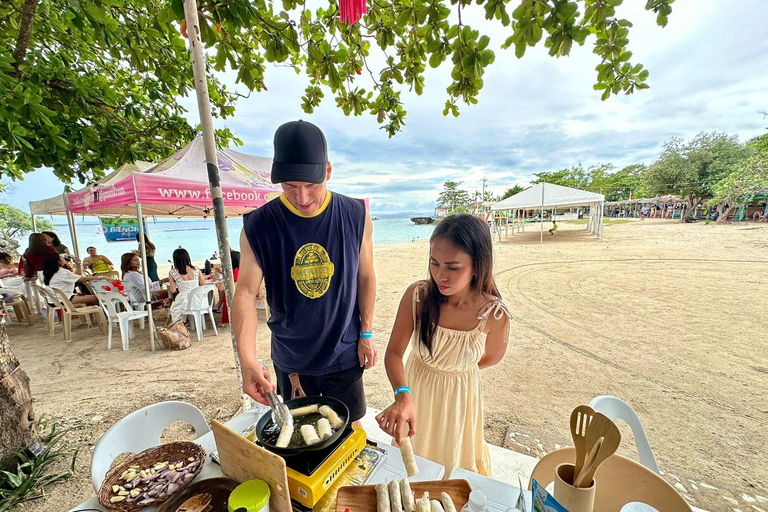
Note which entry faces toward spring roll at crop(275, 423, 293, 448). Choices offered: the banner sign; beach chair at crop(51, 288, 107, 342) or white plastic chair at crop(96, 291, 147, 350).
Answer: the banner sign

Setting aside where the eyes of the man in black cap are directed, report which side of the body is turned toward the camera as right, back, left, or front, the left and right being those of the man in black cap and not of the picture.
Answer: front

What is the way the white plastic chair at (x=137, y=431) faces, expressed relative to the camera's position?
facing the viewer and to the right of the viewer

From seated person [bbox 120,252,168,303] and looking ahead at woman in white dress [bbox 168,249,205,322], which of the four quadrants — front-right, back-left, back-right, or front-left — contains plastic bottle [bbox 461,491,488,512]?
front-right

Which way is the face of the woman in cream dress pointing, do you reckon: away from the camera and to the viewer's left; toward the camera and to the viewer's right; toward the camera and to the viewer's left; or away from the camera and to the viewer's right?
toward the camera and to the viewer's left

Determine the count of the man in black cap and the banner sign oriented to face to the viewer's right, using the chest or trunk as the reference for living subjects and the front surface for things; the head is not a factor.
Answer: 0

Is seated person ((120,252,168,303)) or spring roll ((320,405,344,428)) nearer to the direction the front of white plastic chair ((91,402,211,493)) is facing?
the spring roll

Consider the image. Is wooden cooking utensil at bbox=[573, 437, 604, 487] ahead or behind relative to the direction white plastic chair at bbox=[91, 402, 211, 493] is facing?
ahead

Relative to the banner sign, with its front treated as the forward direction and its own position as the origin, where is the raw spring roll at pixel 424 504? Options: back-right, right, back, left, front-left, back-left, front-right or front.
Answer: front

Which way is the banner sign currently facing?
toward the camera

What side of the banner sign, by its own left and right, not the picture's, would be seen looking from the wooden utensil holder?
front
